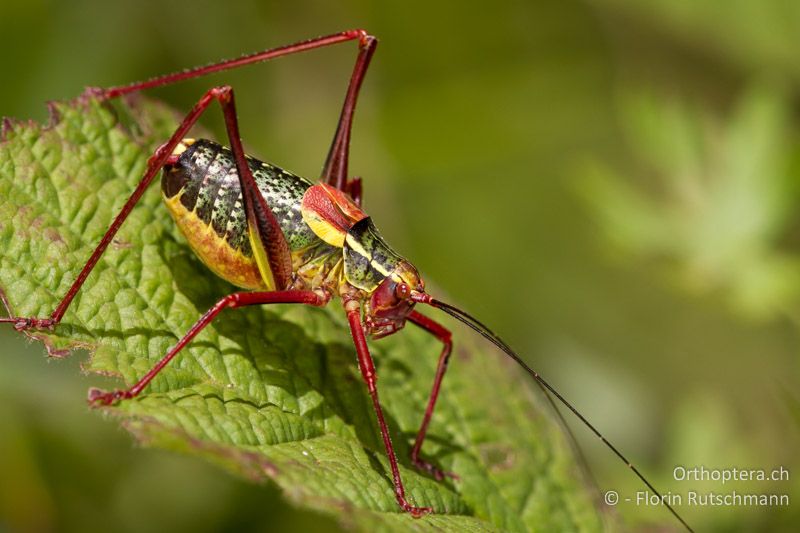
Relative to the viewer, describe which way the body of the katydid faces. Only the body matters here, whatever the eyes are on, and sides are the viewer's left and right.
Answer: facing the viewer and to the right of the viewer
